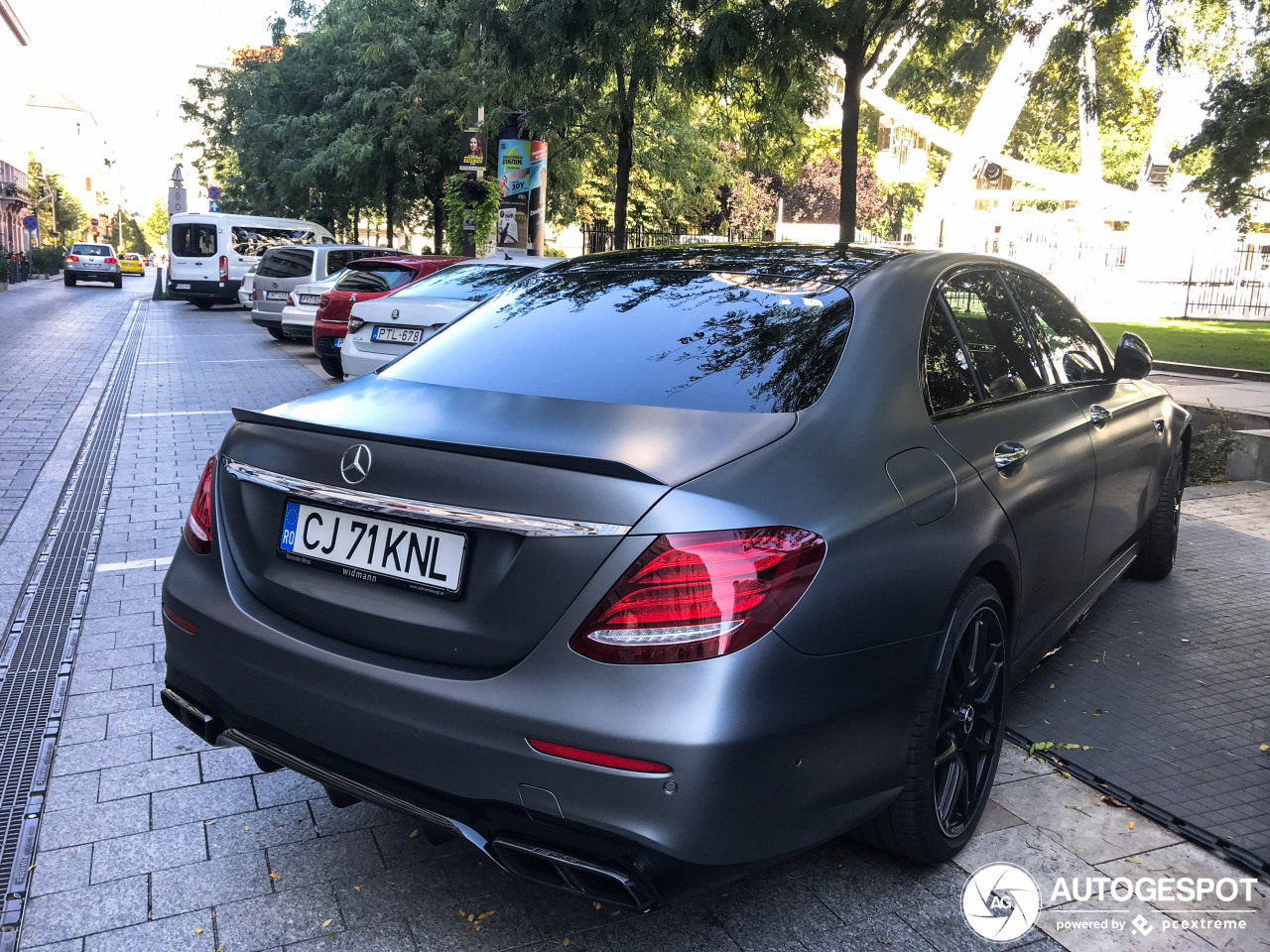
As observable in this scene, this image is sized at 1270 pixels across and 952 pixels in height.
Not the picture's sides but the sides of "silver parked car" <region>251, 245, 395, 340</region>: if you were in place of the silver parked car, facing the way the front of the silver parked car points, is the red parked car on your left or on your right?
on your right

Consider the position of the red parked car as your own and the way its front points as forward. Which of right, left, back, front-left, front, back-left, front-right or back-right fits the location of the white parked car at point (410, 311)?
back-right

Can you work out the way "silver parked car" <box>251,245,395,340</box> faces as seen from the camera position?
facing away from the viewer and to the right of the viewer

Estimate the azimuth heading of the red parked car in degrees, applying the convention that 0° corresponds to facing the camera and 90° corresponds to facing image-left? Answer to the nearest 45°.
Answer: approximately 225°

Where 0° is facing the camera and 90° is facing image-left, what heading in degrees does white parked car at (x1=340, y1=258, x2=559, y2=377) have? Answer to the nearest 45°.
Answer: approximately 225°

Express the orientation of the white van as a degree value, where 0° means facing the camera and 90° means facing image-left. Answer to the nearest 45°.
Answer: approximately 225°

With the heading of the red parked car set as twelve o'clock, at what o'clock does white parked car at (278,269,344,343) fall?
The white parked car is roughly at 10 o'clock from the red parked car.

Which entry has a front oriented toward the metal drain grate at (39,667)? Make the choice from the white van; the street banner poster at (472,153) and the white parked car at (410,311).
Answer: the street banner poster

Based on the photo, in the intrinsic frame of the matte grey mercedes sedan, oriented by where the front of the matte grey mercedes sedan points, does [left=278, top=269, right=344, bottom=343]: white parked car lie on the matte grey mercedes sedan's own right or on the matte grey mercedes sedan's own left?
on the matte grey mercedes sedan's own left

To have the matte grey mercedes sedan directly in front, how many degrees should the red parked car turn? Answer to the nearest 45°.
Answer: approximately 135° to its right

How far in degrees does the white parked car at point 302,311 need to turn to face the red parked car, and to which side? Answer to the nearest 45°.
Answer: approximately 135° to its right

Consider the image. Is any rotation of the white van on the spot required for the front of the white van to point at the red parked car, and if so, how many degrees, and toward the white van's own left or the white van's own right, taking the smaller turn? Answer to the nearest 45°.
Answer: approximately 135° to the white van's own right
